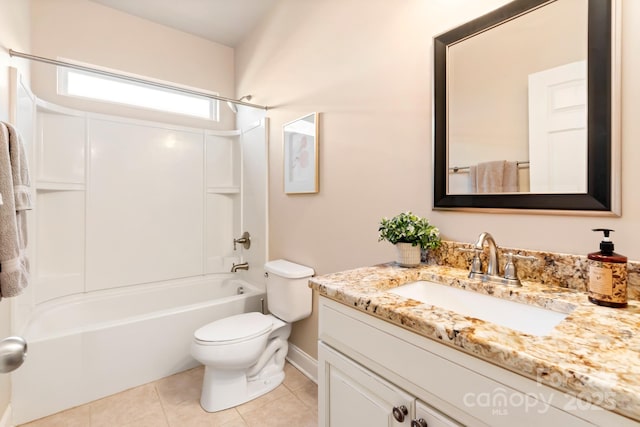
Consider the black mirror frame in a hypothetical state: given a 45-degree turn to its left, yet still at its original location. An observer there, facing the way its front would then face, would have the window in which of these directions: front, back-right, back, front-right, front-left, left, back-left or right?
right

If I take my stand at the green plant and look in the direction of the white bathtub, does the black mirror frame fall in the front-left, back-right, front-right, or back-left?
back-left

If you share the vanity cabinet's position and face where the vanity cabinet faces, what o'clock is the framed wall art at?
The framed wall art is roughly at 3 o'clock from the vanity cabinet.

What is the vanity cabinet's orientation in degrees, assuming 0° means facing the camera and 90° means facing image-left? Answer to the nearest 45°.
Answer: approximately 45°

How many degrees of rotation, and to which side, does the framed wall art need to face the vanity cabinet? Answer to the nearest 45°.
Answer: approximately 45° to its left

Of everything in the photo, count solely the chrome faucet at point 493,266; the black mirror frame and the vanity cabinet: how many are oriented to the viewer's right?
0

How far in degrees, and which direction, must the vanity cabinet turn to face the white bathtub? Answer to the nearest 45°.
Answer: approximately 45° to its right

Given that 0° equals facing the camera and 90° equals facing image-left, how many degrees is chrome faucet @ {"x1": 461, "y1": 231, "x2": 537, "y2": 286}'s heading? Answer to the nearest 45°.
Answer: approximately 45°

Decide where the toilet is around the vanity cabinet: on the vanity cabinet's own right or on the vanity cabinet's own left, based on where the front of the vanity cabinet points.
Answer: on the vanity cabinet's own right

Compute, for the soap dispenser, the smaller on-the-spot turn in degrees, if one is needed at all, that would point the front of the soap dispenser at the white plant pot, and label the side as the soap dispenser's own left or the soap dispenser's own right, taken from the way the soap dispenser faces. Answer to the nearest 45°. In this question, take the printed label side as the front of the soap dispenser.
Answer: approximately 45° to the soap dispenser's own right

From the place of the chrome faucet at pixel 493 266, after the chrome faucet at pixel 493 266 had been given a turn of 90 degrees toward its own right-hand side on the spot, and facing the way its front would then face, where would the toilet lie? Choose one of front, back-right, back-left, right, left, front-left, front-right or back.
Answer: front-left

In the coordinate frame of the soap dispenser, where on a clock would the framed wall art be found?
The framed wall art is roughly at 2 o'clock from the soap dispenser.
